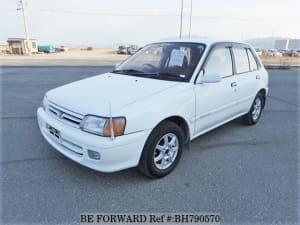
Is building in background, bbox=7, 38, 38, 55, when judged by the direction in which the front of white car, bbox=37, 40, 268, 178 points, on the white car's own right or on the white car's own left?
on the white car's own right

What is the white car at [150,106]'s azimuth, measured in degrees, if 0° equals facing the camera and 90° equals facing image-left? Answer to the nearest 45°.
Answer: approximately 45°
